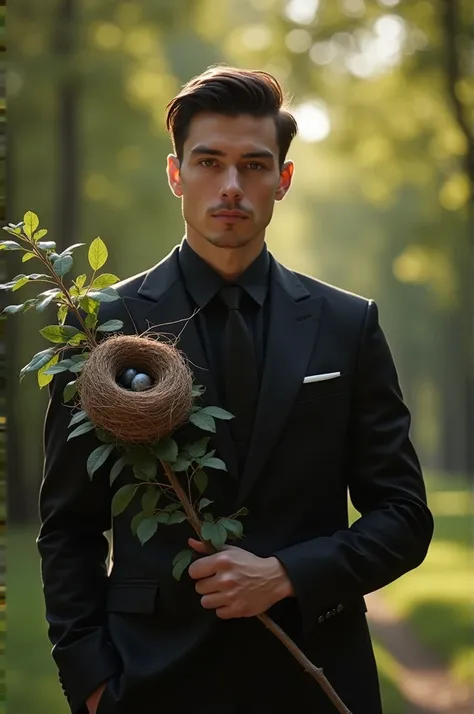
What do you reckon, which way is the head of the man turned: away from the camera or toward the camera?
toward the camera

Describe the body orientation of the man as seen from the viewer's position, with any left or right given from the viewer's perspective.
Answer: facing the viewer

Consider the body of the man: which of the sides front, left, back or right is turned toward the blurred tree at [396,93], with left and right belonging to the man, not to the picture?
back

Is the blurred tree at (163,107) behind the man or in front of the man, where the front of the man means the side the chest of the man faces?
behind
